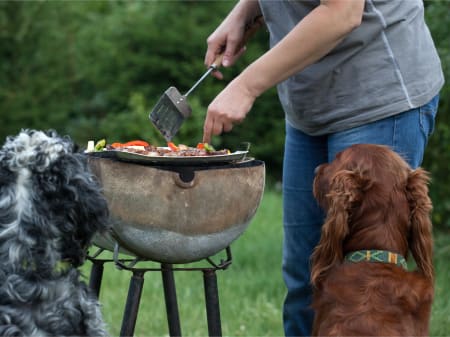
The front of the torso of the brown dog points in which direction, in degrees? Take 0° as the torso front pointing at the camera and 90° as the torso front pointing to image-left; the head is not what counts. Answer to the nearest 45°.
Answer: approximately 180°
